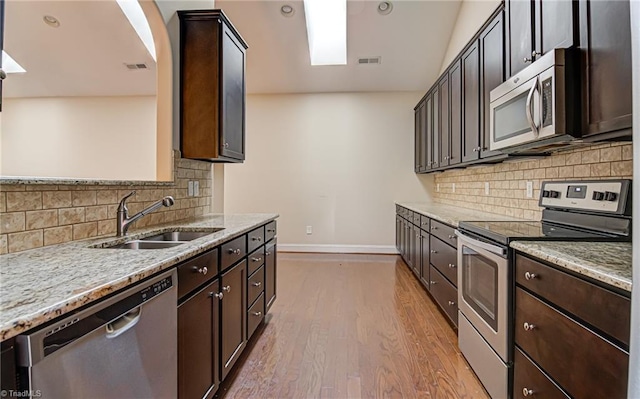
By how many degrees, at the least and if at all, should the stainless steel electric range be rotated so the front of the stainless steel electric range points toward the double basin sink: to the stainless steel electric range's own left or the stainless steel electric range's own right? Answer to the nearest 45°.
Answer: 0° — it already faces it

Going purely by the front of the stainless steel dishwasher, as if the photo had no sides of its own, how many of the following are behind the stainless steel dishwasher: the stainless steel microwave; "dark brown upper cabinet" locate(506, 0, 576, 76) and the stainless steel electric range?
0

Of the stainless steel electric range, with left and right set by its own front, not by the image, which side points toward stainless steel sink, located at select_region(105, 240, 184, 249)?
front

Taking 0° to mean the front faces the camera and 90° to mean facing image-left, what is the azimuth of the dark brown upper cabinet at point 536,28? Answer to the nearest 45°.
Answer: approximately 45°

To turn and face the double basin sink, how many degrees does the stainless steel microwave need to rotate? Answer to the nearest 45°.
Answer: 0° — it already faces it

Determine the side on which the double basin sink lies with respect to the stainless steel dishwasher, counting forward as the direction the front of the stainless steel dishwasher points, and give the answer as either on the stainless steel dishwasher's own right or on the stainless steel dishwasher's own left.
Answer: on the stainless steel dishwasher's own left

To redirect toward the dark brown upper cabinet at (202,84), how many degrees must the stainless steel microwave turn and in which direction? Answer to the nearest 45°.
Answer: approximately 45° to its right

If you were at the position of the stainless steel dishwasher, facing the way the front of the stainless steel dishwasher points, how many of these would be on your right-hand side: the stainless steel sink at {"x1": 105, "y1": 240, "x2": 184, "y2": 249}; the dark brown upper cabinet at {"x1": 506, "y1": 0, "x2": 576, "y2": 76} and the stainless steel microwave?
0

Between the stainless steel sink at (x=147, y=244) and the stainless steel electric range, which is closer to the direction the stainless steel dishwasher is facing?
the stainless steel electric range

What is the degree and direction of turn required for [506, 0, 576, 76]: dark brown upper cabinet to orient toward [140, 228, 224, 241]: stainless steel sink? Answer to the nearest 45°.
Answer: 0° — it already faces it

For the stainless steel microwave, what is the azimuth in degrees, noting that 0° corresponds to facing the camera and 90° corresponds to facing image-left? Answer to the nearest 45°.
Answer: approximately 45°

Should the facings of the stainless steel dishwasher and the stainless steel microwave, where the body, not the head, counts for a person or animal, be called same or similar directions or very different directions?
very different directions

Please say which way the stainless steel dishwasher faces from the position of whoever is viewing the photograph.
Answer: facing the viewer and to the right of the viewer

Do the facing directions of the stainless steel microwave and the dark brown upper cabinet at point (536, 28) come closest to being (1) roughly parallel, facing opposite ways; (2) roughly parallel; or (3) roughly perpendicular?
roughly parallel

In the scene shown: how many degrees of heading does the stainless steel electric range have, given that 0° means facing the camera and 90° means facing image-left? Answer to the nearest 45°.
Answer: approximately 45°

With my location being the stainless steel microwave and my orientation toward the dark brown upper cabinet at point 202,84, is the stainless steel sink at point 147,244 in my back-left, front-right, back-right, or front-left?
front-left

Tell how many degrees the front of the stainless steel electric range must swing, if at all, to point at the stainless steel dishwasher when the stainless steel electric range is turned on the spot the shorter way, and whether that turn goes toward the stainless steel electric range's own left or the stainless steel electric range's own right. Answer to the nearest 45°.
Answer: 0° — it already faces it

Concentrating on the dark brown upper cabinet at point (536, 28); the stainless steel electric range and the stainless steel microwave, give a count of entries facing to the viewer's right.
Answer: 0

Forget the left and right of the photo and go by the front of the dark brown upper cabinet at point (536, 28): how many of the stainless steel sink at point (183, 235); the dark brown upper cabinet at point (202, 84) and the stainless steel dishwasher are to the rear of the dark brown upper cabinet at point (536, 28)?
0

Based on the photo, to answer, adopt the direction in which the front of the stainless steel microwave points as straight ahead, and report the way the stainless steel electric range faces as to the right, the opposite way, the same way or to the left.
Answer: the same way
